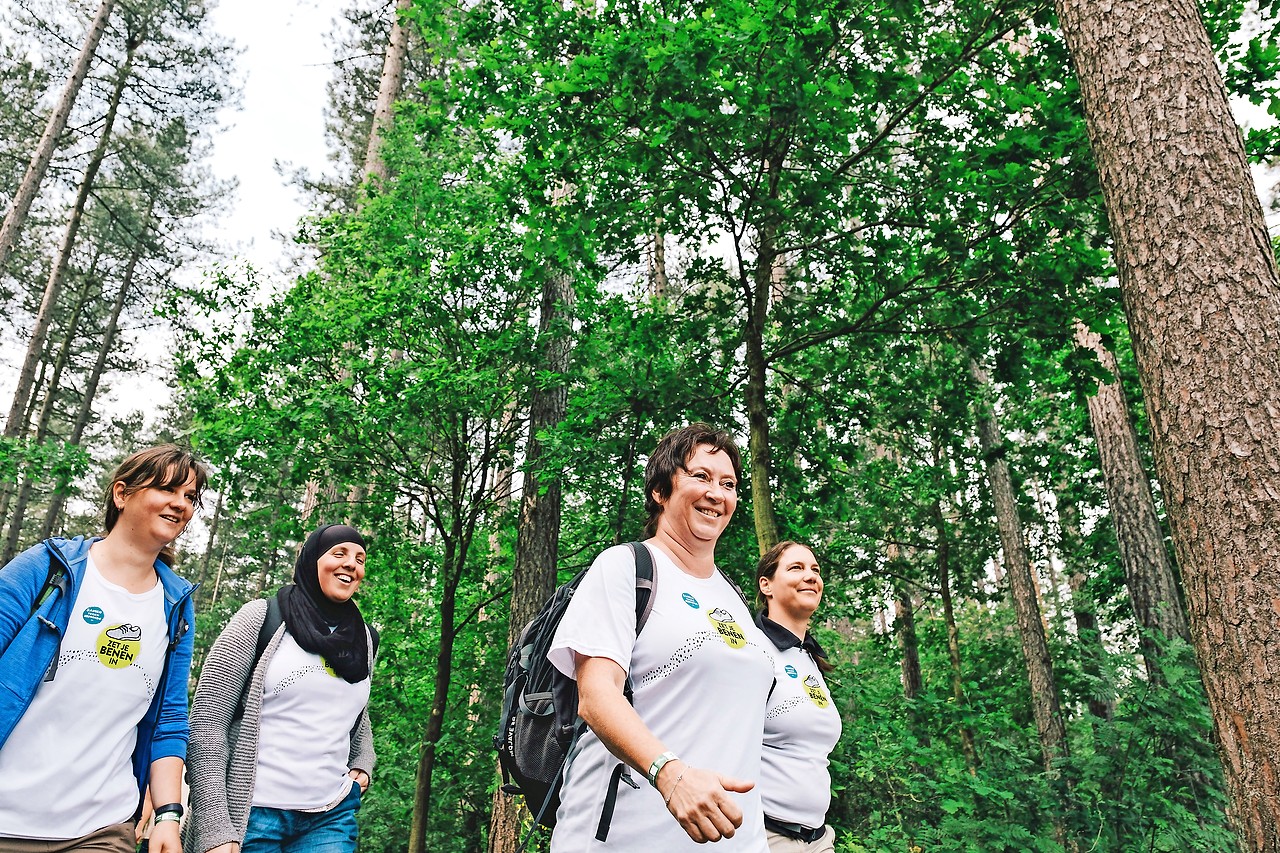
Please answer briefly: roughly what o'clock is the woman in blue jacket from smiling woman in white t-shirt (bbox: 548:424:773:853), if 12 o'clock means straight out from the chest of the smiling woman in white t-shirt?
The woman in blue jacket is roughly at 5 o'clock from the smiling woman in white t-shirt.

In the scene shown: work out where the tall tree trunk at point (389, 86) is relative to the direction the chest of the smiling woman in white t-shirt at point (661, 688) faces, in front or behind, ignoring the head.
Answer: behind

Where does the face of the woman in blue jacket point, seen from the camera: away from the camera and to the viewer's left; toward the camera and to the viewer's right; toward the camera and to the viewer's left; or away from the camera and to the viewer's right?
toward the camera and to the viewer's right

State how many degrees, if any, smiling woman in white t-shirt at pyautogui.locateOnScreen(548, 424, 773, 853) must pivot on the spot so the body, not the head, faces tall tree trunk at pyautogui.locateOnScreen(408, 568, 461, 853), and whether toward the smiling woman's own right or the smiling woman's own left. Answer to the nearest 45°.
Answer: approximately 135° to the smiling woman's own left

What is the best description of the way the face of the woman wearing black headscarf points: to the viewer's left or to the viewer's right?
to the viewer's right

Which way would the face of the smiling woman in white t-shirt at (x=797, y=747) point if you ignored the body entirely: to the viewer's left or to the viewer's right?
to the viewer's right

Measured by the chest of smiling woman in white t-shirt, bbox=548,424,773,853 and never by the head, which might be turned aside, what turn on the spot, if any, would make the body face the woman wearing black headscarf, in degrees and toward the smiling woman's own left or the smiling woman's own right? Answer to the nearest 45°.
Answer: approximately 180°

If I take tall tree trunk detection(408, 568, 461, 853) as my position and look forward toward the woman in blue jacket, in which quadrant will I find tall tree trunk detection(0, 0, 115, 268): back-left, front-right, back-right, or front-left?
back-right

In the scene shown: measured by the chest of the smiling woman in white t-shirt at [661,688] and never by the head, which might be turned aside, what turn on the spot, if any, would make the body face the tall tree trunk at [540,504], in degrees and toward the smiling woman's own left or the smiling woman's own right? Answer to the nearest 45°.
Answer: approximately 135° to the smiling woman's own left

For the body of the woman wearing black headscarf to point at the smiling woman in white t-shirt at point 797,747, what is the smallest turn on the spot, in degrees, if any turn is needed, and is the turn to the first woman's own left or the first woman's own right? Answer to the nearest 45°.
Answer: approximately 45° to the first woman's own left

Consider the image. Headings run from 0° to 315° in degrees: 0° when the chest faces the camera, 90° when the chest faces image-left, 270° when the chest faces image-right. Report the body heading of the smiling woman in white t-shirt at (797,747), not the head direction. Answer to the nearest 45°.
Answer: approximately 315°

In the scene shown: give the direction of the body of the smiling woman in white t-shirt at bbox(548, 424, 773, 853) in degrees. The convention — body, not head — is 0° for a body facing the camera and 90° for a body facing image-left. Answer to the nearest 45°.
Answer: approximately 315°

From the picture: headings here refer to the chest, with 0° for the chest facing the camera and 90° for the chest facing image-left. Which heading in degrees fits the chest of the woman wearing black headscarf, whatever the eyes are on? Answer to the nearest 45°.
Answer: approximately 315°
